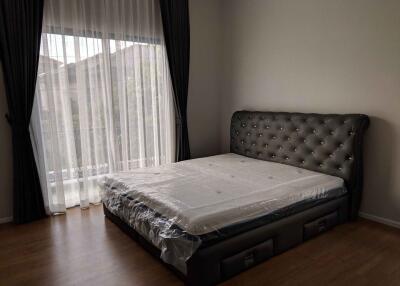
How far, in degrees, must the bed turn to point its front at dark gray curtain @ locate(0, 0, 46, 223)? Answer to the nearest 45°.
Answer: approximately 45° to its right

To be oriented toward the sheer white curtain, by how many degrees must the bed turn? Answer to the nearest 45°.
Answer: approximately 90° to its right

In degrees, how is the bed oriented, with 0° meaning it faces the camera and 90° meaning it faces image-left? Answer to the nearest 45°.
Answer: approximately 45°
